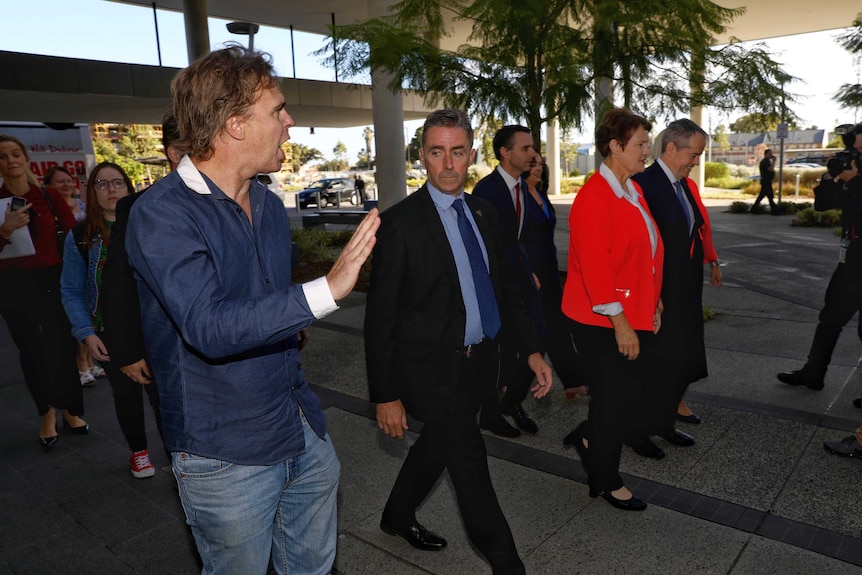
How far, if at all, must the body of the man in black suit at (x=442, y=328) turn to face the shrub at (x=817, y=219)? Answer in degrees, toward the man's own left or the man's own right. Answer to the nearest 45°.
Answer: approximately 90° to the man's own left

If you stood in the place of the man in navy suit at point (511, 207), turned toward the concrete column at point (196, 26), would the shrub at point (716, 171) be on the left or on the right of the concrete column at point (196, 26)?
right

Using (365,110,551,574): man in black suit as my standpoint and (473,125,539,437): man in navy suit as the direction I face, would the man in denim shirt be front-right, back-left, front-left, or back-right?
back-left

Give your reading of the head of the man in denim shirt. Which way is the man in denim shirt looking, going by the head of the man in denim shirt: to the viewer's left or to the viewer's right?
to the viewer's right

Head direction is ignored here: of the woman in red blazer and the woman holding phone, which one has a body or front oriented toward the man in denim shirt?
the woman holding phone
